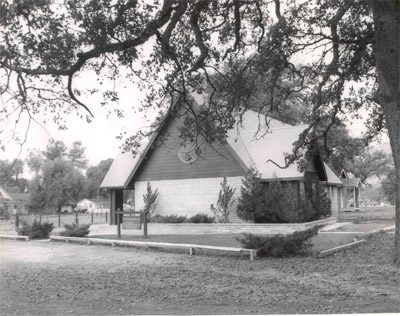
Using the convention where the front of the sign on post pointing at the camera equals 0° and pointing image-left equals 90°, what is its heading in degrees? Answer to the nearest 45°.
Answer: approximately 0°

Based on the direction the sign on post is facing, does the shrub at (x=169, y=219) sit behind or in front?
behind

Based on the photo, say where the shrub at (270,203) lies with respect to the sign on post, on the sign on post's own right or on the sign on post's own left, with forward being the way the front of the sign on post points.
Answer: on the sign on post's own left

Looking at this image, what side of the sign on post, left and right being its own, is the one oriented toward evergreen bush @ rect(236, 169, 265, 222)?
left

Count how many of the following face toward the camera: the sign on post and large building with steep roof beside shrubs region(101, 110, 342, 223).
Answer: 2

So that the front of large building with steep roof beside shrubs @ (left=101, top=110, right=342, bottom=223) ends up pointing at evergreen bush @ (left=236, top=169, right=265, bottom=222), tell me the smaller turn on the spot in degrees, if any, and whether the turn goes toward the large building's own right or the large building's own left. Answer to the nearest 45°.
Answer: approximately 45° to the large building's own left
